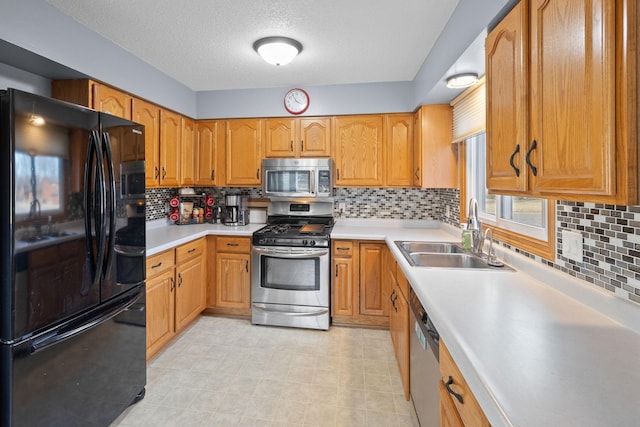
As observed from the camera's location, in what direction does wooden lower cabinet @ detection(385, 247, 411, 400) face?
facing to the left of the viewer

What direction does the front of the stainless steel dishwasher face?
to the viewer's left

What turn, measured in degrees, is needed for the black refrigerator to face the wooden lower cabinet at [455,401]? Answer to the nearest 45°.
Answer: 0° — it already faces it
